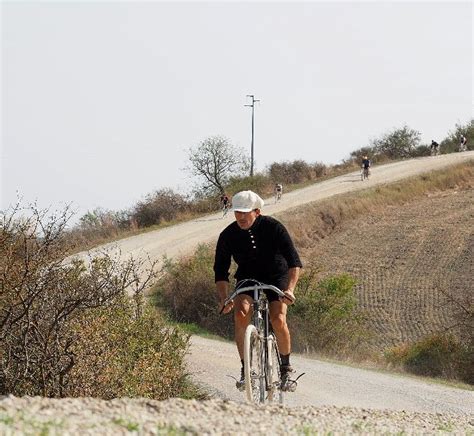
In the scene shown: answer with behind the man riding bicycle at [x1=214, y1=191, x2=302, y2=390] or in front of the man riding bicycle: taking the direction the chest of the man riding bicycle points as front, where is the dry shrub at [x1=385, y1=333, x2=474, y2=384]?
behind

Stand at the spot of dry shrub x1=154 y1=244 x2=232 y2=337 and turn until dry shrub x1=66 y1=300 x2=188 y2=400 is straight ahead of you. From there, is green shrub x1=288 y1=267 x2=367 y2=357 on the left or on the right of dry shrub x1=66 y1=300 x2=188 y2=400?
left

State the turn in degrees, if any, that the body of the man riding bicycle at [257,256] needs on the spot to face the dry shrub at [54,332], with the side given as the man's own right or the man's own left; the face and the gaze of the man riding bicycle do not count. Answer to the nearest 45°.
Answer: approximately 135° to the man's own right

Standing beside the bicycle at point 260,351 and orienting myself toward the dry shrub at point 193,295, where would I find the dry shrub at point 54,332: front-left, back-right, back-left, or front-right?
front-left

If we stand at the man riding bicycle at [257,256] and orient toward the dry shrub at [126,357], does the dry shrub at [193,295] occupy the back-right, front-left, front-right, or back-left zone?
front-right

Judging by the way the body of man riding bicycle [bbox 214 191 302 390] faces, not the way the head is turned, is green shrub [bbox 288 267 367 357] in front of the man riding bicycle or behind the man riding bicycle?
behind

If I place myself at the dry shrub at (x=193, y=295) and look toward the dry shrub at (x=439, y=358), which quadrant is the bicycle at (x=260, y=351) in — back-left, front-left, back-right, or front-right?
front-right

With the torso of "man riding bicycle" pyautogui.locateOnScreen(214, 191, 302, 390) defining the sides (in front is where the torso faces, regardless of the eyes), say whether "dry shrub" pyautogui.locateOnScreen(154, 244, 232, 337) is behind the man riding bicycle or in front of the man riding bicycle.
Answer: behind

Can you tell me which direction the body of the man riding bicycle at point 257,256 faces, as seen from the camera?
toward the camera
